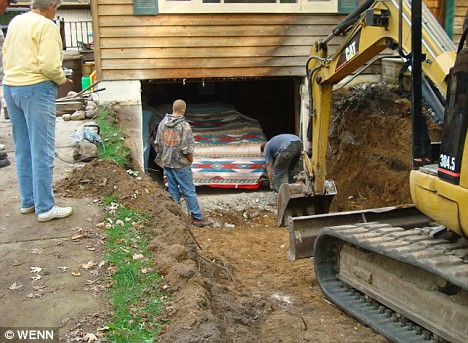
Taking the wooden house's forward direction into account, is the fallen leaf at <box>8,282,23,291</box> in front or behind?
in front

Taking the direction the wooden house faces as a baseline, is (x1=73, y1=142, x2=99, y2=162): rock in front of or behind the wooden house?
in front

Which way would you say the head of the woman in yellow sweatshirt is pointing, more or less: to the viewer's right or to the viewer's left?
to the viewer's right

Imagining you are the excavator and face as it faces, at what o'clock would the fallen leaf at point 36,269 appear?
The fallen leaf is roughly at 10 o'clock from the excavator.

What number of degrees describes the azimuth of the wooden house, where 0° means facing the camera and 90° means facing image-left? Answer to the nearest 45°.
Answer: approximately 0°

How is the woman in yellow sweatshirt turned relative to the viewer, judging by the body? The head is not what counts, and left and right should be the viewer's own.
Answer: facing away from the viewer and to the right of the viewer

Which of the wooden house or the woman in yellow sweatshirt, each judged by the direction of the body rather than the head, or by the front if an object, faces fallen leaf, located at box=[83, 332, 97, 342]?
the wooden house

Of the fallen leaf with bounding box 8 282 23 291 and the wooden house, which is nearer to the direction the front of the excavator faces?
the wooden house

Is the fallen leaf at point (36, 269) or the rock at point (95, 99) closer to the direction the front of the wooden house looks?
the fallen leaf

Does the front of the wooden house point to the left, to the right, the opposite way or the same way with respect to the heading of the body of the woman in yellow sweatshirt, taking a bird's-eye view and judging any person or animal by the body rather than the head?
the opposite way

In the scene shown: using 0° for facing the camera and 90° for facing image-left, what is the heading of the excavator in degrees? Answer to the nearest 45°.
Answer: approximately 135°
